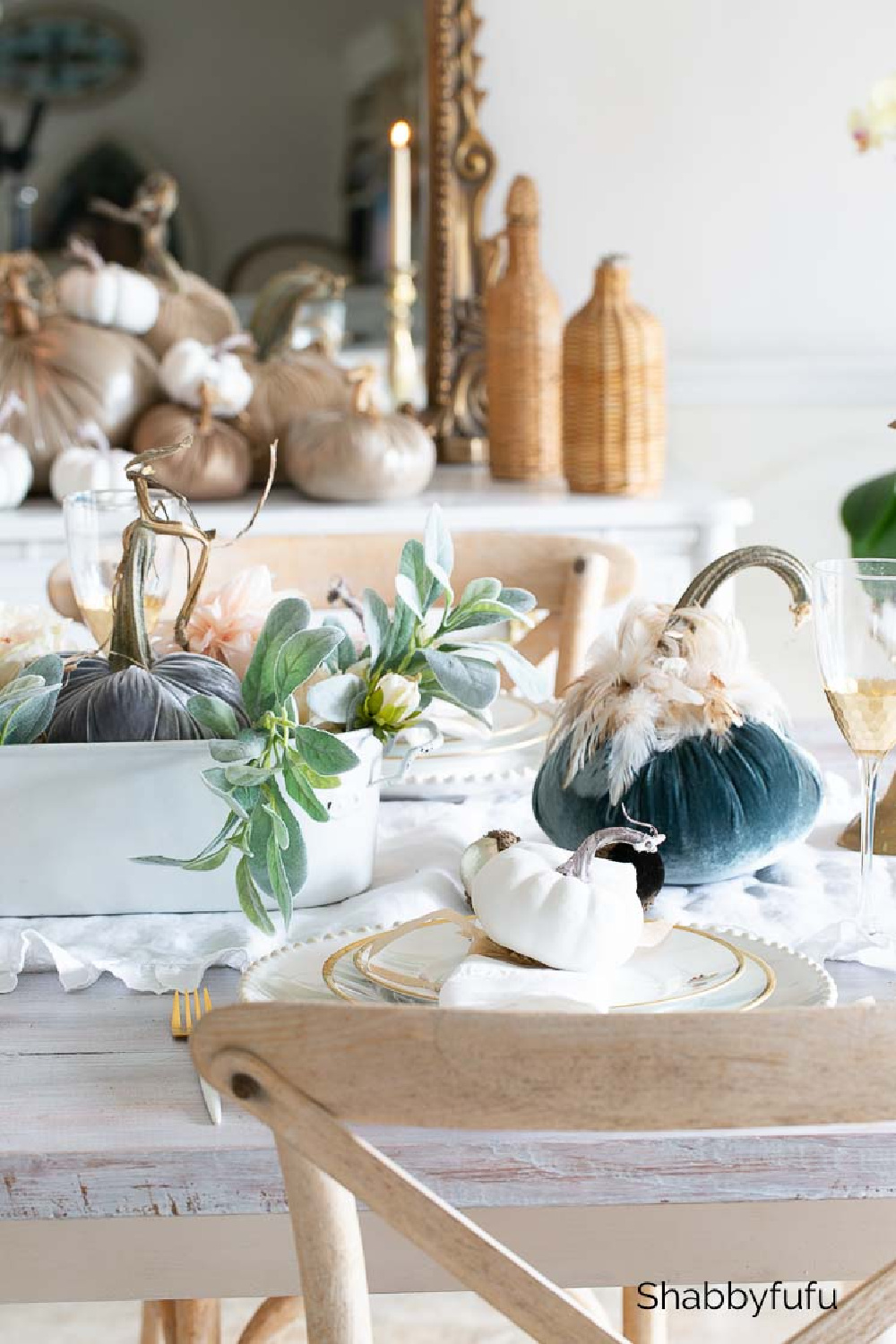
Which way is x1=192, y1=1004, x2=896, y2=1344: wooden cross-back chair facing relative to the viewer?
away from the camera

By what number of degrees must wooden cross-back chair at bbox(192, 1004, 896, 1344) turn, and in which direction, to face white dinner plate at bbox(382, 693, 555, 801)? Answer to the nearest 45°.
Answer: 0° — it already faces it

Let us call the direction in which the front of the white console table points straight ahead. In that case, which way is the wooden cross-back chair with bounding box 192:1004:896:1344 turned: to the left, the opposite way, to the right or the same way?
the opposite way

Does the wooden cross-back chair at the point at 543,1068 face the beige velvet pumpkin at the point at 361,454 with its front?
yes

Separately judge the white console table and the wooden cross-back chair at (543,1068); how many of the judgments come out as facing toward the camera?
1

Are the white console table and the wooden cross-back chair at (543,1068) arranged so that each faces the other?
yes

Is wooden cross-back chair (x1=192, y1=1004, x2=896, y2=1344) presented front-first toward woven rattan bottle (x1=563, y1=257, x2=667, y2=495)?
yes

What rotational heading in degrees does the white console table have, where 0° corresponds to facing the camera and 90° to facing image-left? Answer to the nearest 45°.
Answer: approximately 0°
